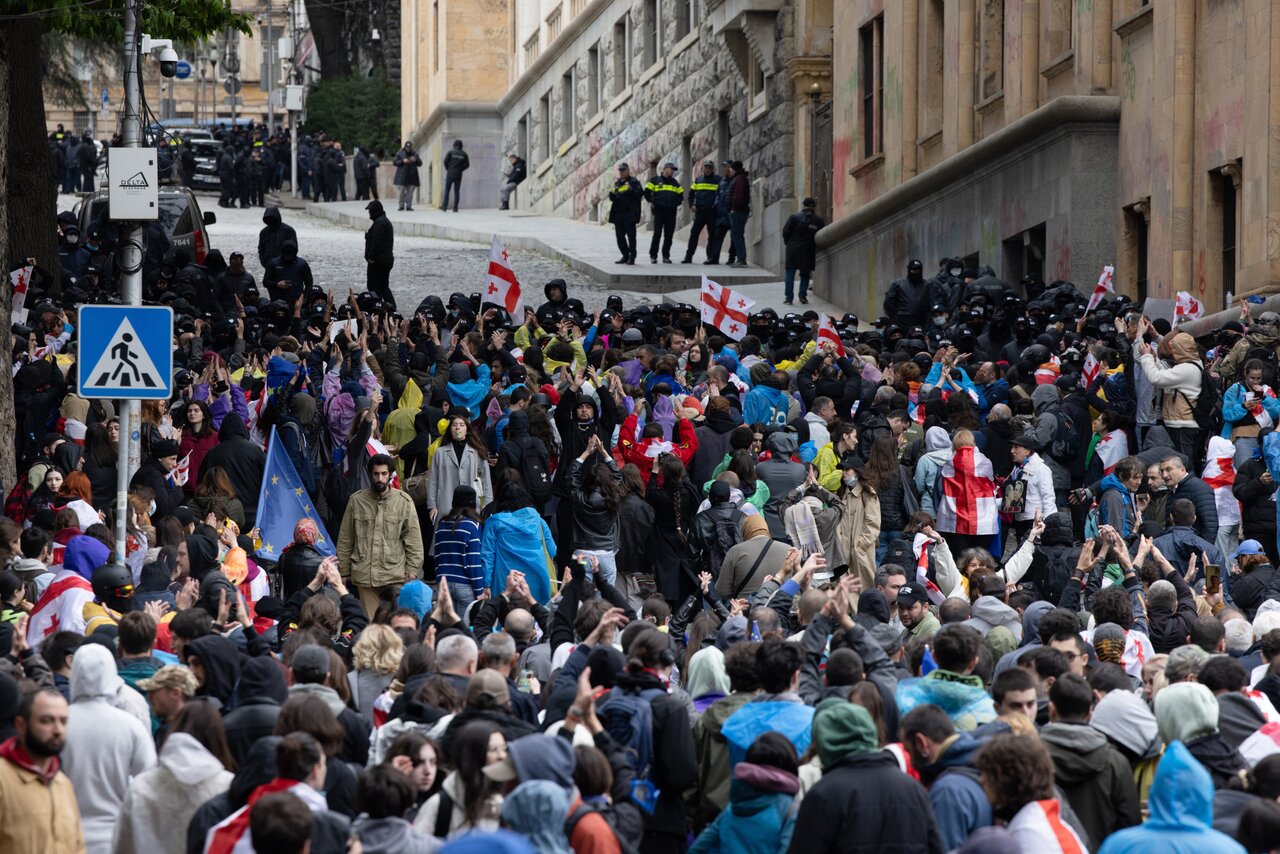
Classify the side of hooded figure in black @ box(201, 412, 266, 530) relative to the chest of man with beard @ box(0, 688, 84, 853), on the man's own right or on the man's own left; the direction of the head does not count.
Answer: on the man's own left

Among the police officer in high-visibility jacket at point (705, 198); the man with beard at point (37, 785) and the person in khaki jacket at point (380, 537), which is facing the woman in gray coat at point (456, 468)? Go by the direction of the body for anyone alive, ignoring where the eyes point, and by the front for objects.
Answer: the police officer in high-visibility jacket

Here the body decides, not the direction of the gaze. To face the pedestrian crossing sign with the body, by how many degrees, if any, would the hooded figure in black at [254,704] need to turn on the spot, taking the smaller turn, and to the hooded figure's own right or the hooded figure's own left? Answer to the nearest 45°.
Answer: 0° — they already face it

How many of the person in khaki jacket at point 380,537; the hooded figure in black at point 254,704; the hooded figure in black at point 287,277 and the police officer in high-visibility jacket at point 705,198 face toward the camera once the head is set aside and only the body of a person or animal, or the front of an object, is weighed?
3

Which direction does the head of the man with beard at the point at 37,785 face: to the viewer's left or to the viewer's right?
to the viewer's right

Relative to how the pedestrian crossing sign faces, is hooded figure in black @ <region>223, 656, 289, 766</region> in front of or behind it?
in front

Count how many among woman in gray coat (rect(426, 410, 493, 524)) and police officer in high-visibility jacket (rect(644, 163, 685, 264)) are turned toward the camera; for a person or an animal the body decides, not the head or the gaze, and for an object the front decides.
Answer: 2

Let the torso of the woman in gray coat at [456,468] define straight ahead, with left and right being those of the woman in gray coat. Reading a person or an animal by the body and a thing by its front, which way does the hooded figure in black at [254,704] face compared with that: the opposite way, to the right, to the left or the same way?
the opposite way

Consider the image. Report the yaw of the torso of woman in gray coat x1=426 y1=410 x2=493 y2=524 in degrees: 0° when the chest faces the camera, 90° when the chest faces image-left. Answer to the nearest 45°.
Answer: approximately 0°

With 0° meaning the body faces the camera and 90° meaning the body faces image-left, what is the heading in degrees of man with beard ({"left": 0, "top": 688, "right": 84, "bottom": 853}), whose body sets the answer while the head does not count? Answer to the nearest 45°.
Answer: approximately 315°

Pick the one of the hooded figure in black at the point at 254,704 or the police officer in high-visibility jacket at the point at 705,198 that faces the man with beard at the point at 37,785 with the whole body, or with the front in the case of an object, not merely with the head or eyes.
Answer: the police officer in high-visibility jacket
